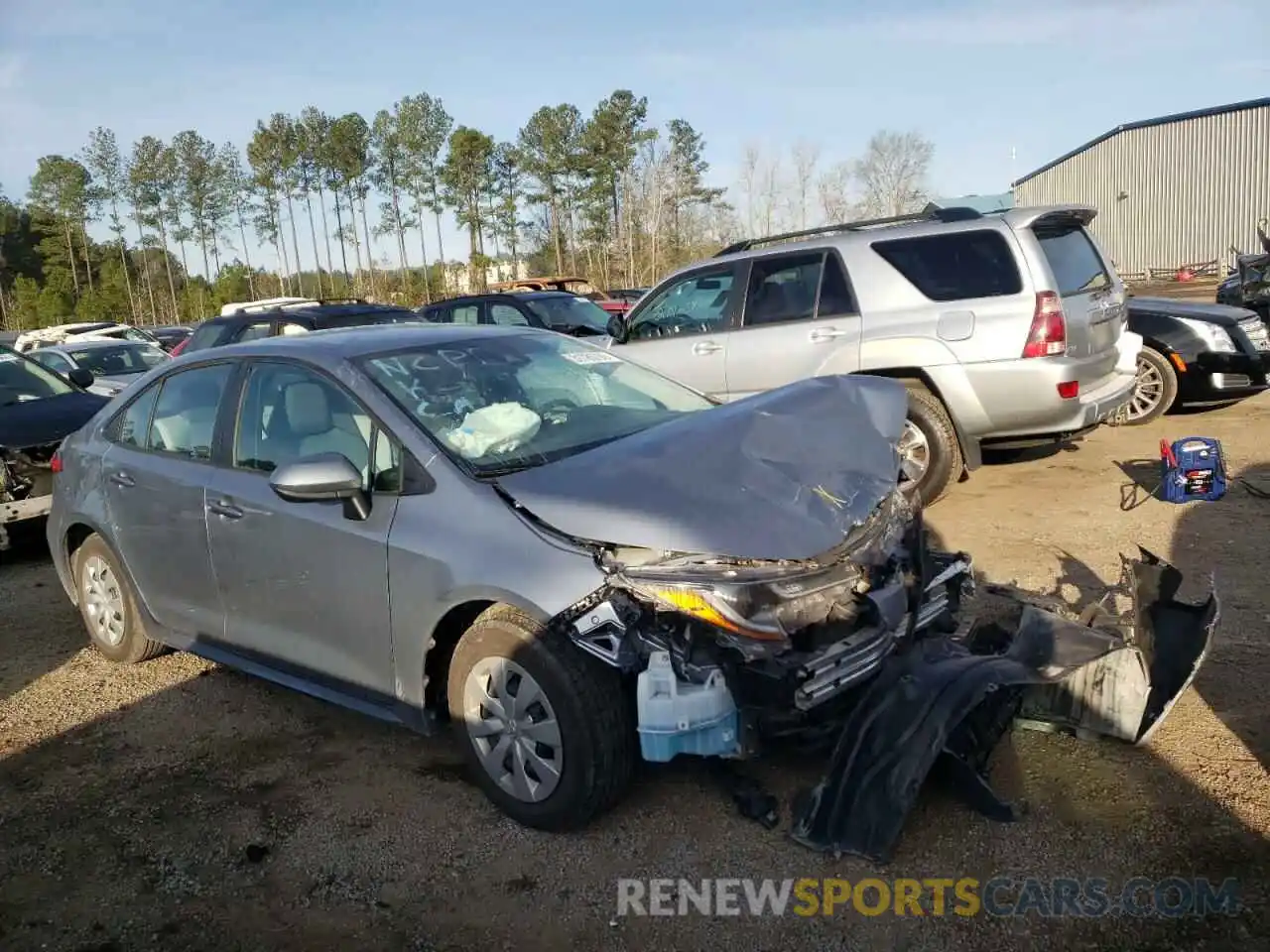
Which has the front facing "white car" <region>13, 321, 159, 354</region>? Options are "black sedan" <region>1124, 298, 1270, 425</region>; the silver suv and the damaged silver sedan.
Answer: the silver suv

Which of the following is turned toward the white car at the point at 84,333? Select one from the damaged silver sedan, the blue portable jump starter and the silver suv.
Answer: the silver suv

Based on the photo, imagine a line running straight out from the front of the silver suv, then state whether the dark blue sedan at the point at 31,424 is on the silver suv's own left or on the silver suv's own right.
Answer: on the silver suv's own left

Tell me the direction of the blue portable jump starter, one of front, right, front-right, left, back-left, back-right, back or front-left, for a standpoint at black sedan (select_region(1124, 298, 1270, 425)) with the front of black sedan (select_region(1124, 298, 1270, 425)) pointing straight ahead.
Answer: front-right

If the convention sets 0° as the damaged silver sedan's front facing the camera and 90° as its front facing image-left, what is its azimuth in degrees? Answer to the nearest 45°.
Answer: approximately 315°

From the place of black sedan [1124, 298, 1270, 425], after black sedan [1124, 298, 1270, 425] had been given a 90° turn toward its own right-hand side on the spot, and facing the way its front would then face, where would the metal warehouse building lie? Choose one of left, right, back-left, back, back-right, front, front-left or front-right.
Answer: back-right

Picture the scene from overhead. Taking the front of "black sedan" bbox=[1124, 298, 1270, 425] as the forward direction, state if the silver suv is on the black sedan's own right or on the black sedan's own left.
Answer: on the black sedan's own right

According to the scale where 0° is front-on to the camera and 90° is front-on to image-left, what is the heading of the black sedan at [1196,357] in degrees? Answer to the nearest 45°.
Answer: approximately 315°

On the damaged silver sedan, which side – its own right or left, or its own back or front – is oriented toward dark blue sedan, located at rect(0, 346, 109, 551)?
back

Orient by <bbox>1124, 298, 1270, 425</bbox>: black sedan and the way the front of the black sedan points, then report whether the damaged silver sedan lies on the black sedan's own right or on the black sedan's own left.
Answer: on the black sedan's own right

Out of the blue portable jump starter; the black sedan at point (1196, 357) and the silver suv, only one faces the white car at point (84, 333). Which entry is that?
the silver suv

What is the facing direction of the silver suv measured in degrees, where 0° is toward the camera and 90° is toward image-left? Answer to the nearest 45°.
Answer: approximately 135°

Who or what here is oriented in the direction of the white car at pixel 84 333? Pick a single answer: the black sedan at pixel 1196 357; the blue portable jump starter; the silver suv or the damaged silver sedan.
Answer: the silver suv

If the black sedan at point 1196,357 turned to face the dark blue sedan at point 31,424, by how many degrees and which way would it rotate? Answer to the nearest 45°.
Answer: approximately 90° to its right
